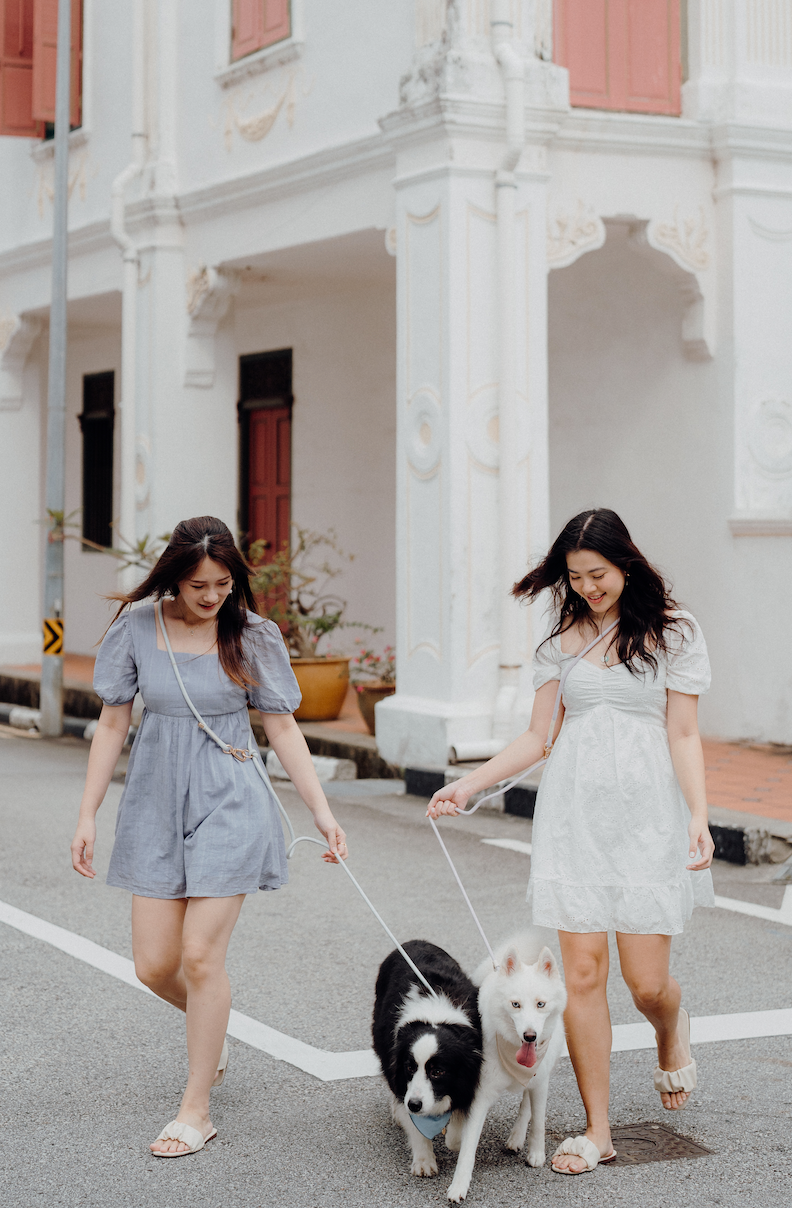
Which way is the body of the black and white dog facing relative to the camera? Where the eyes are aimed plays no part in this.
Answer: toward the camera

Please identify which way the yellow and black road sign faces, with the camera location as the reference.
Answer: facing the viewer

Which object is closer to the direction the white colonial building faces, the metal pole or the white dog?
the white dog

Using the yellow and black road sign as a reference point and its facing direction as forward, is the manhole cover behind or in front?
in front

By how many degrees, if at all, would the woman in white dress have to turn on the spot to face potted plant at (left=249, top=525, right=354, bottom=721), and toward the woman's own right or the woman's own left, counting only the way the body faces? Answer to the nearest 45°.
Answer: approximately 180°

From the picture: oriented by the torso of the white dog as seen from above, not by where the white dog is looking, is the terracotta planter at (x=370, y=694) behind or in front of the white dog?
behind

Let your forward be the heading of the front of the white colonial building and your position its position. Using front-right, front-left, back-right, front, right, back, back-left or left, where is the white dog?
front-left

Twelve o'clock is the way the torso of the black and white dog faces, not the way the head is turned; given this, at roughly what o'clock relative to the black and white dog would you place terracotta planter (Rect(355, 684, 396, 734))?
The terracotta planter is roughly at 6 o'clock from the black and white dog.

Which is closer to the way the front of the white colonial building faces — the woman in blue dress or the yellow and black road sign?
the woman in blue dress

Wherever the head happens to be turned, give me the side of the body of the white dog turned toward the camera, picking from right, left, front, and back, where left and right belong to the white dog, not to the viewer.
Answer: front
